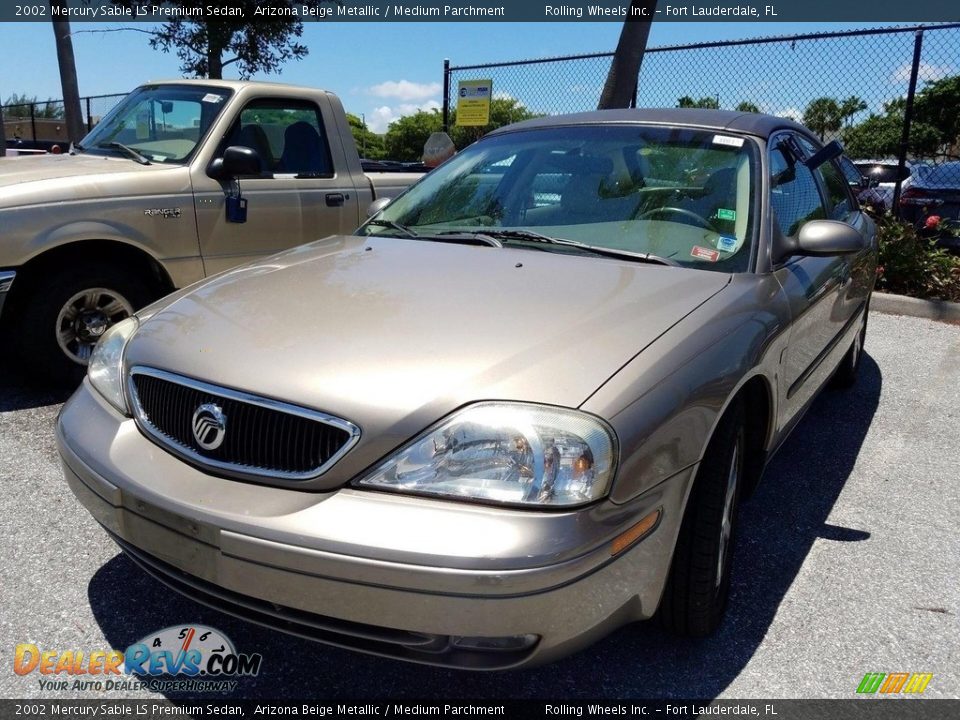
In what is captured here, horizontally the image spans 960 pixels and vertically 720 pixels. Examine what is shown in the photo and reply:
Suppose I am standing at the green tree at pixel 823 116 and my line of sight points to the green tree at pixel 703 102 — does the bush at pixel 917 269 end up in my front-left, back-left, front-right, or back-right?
back-left

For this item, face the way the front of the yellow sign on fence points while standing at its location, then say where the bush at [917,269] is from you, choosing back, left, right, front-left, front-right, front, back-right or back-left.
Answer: front-left

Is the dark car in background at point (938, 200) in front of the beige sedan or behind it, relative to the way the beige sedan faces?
behind

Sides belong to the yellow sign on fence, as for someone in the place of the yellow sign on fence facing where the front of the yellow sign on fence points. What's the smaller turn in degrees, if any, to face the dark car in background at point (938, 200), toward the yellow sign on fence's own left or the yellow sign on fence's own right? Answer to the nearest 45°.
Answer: approximately 45° to the yellow sign on fence's own left

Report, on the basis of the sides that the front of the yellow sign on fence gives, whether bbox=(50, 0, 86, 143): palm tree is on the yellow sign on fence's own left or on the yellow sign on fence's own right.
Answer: on the yellow sign on fence's own right

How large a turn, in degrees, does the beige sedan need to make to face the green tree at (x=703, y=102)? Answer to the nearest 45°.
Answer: approximately 135° to its right

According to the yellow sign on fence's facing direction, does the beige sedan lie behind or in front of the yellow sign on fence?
in front

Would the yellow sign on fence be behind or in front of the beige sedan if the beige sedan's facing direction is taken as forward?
behind

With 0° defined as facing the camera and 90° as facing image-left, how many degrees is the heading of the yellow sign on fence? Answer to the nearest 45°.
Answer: approximately 0°

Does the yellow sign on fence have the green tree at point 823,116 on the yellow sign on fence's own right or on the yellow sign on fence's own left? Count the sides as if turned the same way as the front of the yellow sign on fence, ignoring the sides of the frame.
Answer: on the yellow sign on fence's own left

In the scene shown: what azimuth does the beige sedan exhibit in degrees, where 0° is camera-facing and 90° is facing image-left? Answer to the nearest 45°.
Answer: approximately 45°

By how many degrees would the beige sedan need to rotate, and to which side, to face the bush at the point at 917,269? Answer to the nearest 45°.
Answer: approximately 180°
